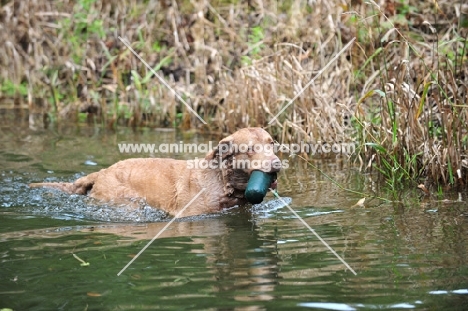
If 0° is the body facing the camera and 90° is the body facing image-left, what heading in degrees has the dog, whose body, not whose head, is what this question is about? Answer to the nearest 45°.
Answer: approximately 270°
